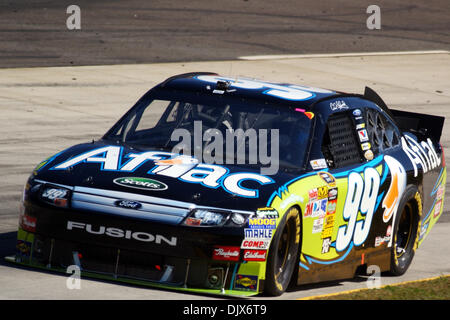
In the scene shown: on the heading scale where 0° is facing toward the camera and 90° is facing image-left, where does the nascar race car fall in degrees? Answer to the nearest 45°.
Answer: approximately 45°
